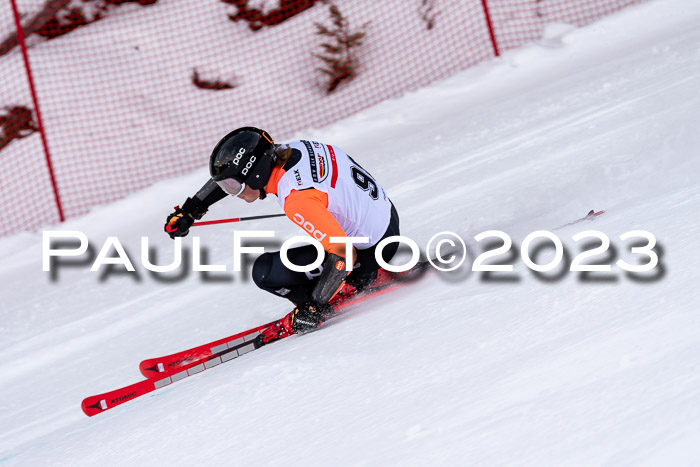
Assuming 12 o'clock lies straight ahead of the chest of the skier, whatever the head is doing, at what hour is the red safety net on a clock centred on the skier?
The red safety net is roughly at 3 o'clock from the skier.

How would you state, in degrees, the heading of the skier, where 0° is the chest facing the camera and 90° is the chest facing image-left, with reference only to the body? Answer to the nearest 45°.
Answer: approximately 90°
